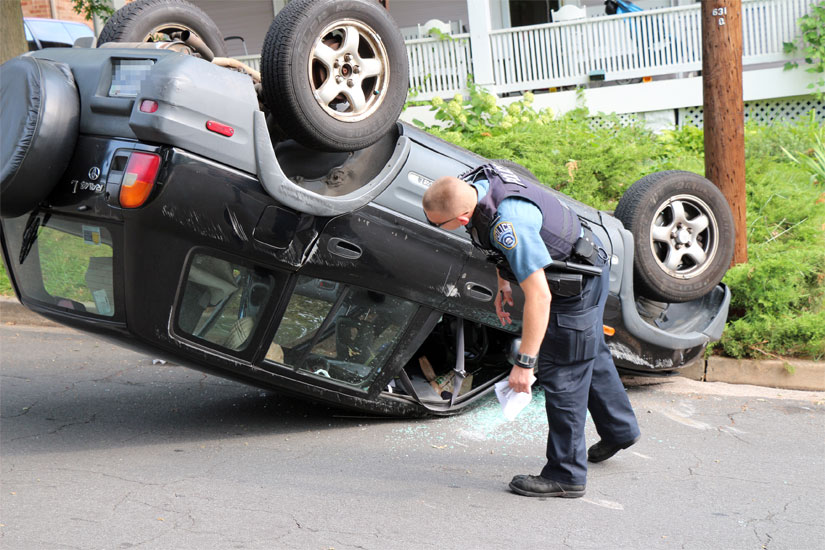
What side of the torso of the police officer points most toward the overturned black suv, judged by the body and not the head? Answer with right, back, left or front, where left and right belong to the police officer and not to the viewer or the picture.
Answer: front

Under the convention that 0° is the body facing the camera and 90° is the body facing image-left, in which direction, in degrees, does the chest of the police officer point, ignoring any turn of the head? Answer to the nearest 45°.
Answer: approximately 90°

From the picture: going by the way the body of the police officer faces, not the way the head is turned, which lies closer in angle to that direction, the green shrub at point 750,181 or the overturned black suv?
the overturned black suv

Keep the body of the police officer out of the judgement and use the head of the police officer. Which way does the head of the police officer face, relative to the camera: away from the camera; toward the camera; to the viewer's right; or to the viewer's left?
to the viewer's left

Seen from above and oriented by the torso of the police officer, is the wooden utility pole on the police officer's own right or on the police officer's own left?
on the police officer's own right

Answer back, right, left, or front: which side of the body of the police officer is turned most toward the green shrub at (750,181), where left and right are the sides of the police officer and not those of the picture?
right
